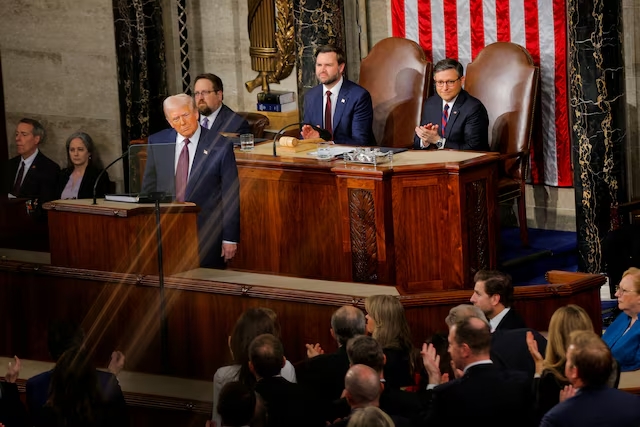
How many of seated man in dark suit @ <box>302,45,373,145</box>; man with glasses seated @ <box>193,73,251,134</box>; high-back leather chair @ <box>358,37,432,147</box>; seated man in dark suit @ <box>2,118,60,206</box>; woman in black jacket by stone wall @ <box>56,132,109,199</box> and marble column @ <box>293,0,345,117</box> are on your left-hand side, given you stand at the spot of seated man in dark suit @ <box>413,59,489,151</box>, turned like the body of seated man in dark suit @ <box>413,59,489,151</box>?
0

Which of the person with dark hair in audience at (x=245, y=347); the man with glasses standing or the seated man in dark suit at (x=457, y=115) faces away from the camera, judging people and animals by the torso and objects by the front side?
the person with dark hair in audience

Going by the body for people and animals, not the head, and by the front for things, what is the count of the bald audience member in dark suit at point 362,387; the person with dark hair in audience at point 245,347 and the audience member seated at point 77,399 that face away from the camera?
3

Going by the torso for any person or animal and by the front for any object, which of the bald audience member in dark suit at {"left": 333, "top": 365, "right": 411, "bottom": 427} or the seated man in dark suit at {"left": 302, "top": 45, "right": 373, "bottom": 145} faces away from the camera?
the bald audience member in dark suit

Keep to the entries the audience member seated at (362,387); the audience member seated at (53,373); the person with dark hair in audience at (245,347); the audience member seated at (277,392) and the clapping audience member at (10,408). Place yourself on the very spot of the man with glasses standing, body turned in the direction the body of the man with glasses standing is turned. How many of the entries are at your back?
0

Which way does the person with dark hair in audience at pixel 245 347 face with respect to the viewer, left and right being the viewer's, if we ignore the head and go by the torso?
facing away from the viewer

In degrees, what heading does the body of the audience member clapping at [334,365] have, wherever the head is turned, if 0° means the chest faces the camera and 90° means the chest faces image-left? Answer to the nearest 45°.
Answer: approximately 135°

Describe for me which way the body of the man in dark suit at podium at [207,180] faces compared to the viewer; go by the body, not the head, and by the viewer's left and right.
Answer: facing the viewer and to the left of the viewer

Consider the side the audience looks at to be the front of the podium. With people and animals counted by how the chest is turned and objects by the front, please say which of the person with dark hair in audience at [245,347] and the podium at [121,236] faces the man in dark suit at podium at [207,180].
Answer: the person with dark hair in audience

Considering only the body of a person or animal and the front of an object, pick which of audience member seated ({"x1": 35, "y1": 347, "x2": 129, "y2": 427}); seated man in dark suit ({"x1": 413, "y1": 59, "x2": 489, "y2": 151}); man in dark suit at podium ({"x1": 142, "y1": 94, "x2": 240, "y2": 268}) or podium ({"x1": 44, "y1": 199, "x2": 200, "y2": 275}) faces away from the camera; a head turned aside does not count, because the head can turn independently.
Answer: the audience member seated

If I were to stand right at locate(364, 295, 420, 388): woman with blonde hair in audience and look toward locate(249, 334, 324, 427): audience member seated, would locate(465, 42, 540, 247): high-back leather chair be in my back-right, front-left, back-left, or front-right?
back-right

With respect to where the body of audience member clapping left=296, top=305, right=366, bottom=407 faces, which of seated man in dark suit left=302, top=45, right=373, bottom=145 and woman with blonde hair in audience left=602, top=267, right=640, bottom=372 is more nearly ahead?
the seated man in dark suit

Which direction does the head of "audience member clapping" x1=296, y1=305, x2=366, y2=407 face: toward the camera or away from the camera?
away from the camera

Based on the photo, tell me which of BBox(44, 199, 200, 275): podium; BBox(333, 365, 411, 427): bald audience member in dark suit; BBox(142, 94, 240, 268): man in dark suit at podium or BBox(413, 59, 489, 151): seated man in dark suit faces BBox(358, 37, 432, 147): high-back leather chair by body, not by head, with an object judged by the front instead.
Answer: the bald audience member in dark suit

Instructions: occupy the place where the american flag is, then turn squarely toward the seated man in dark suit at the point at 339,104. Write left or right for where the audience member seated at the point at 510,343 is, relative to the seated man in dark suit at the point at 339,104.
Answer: left

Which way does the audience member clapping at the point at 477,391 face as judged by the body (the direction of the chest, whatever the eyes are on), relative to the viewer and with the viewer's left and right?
facing away from the viewer and to the left of the viewer

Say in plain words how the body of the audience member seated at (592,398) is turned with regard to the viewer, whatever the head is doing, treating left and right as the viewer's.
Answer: facing away from the viewer and to the left of the viewer

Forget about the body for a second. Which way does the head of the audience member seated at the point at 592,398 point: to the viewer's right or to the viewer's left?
to the viewer's left

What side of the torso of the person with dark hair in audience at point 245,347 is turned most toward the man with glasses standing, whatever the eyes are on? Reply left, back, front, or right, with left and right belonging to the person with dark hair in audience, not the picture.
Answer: front

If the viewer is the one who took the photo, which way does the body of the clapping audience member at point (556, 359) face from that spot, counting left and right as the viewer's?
facing away from the viewer and to the left of the viewer
